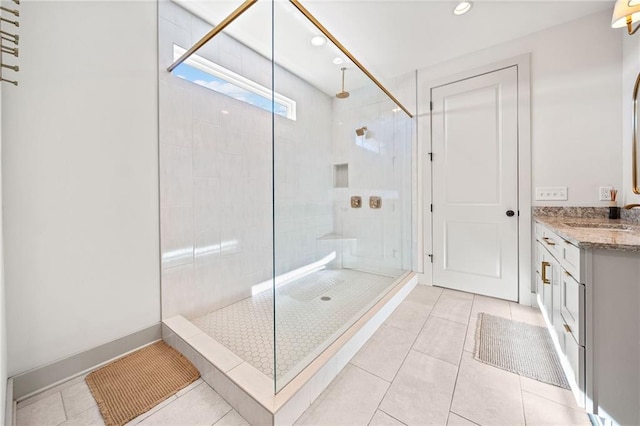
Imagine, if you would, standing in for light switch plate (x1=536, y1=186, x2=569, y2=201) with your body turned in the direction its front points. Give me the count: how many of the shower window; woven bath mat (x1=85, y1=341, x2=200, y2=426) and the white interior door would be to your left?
0

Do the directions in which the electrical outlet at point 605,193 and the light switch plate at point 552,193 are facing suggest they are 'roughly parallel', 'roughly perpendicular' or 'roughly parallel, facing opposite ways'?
roughly parallel

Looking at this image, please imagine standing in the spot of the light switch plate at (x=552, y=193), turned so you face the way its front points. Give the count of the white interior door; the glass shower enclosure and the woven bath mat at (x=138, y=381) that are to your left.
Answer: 0

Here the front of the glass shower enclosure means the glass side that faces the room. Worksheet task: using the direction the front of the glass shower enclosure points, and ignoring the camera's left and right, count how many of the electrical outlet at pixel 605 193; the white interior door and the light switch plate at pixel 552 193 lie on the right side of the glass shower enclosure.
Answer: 0

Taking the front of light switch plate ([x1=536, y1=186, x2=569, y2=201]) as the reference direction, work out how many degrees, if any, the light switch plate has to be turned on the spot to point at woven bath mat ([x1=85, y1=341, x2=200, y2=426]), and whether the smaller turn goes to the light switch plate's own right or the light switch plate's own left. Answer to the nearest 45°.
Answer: approximately 45° to the light switch plate's own right

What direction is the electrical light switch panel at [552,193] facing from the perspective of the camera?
toward the camera

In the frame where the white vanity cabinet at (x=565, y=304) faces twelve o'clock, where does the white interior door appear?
The white interior door is roughly at 2 o'clock from the white vanity cabinet.

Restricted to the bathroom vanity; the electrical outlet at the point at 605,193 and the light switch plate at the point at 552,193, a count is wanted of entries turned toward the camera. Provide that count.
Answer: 2

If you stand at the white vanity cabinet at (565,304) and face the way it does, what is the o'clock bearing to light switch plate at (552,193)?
The light switch plate is roughly at 3 o'clock from the white vanity cabinet.

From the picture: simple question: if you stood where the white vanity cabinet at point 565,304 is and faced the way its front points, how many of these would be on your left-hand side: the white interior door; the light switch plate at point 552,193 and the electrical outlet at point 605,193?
0

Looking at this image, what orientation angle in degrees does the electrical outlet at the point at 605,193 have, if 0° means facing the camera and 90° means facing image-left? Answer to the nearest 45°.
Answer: approximately 0°

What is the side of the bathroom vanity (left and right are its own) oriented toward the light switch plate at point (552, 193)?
right

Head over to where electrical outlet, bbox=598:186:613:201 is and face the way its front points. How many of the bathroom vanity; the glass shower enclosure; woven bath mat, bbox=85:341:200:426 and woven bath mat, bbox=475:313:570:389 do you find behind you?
0

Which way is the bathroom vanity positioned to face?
to the viewer's left

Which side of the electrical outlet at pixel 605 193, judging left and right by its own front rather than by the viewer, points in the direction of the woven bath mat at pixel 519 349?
front
